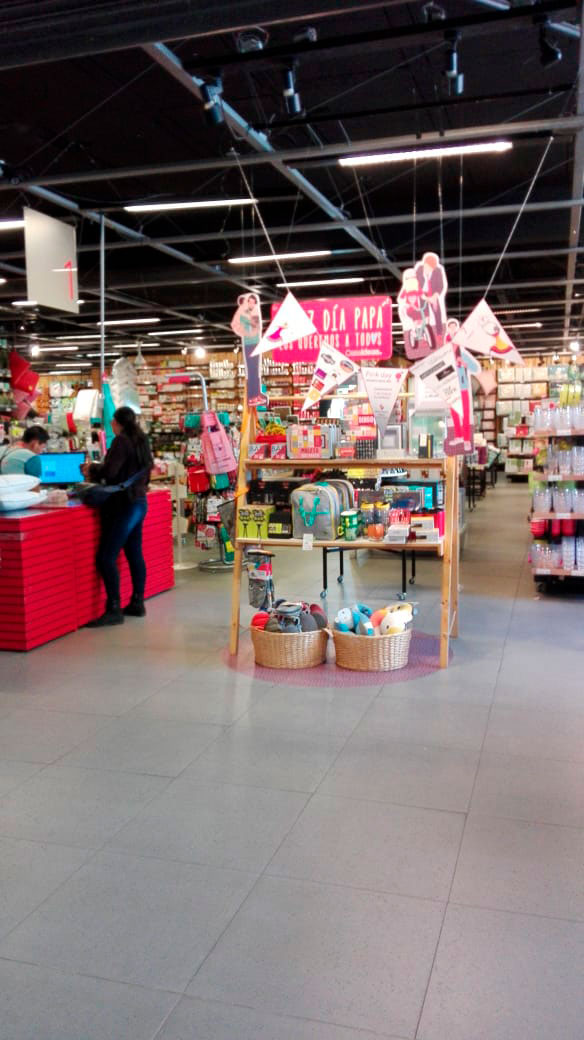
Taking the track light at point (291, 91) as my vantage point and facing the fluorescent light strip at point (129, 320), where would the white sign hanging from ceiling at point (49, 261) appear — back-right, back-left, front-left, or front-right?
front-left

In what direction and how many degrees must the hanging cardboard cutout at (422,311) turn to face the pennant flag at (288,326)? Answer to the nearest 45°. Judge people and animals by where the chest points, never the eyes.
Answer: approximately 90° to its right

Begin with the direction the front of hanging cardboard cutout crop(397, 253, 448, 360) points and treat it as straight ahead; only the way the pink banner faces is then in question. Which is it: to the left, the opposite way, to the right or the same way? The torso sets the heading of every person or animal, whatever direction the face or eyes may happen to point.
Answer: the same way

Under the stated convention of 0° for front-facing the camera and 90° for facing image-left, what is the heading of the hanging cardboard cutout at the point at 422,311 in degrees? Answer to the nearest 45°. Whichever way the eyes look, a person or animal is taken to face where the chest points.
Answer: approximately 0°

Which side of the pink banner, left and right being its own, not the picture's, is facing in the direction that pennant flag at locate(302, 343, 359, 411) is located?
front

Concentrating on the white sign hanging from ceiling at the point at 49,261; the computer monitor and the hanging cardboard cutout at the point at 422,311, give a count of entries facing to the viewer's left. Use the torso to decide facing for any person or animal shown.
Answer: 0

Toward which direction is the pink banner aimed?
toward the camera

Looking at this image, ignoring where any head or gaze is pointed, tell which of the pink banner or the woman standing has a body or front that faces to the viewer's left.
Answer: the woman standing

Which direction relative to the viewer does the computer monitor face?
toward the camera

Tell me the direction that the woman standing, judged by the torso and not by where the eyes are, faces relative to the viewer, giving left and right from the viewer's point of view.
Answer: facing to the left of the viewer
